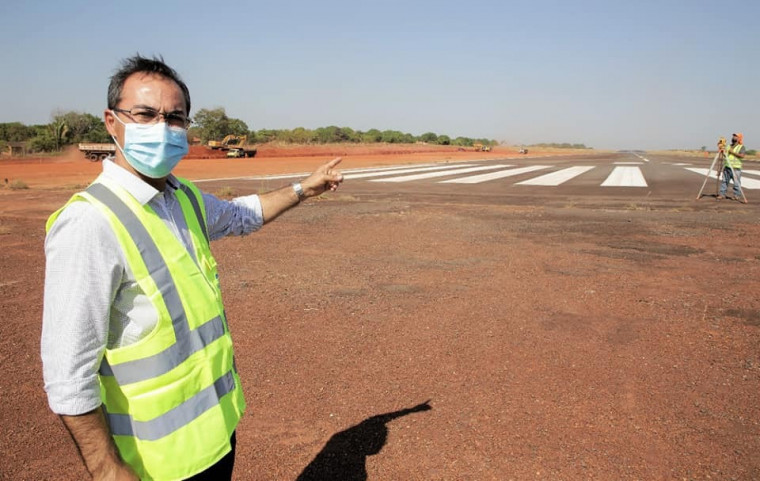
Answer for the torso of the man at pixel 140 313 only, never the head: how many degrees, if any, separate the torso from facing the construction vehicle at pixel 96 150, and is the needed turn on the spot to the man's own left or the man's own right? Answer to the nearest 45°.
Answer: approximately 135° to the man's own left

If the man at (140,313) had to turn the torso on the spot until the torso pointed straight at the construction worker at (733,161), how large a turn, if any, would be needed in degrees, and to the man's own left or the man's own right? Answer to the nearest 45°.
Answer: approximately 90° to the man's own left

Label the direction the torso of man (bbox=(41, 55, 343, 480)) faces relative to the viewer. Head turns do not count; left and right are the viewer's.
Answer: facing the viewer and to the right of the viewer

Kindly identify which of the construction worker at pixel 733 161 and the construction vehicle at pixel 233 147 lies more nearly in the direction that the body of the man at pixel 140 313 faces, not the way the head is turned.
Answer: the construction worker

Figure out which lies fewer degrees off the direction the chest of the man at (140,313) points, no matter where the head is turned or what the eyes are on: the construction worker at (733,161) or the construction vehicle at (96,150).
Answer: the construction worker

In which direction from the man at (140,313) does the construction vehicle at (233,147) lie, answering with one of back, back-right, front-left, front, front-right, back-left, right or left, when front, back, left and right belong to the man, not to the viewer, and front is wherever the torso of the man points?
back-left
